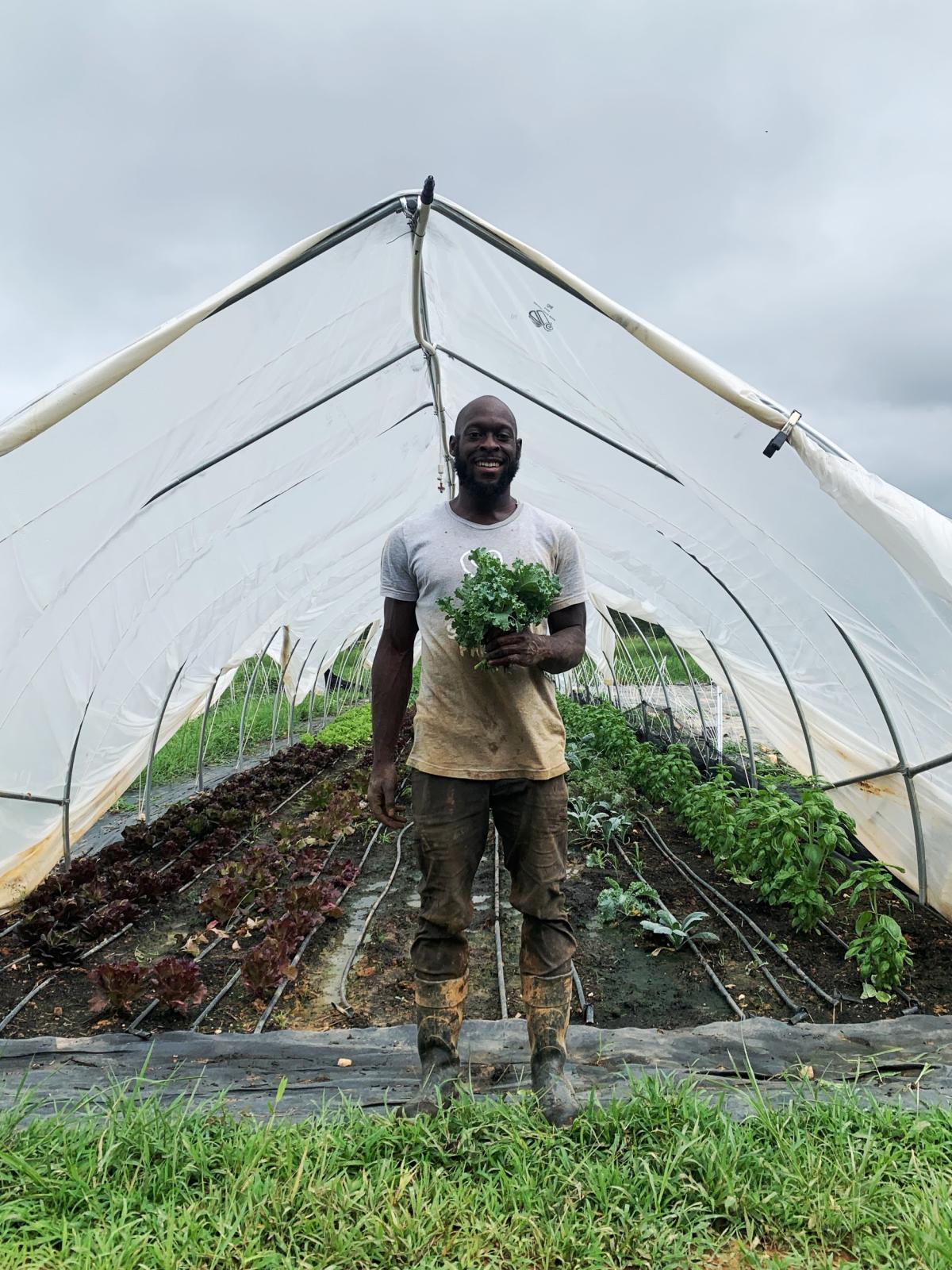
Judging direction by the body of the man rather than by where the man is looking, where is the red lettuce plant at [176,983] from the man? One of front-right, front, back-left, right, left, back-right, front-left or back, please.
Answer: back-right

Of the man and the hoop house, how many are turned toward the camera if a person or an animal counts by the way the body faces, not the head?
2

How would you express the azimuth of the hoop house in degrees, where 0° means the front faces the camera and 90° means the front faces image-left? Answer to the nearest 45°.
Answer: approximately 0°

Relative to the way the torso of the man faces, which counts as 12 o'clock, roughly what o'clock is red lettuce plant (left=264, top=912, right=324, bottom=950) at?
The red lettuce plant is roughly at 5 o'clock from the man.

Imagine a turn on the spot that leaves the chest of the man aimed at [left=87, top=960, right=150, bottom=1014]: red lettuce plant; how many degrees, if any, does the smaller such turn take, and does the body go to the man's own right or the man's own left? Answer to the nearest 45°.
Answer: approximately 135° to the man's own right

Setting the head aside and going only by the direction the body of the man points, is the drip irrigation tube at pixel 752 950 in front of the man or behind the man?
behind

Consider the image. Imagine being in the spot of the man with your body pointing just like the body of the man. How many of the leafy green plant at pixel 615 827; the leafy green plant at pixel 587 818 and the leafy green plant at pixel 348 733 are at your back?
3

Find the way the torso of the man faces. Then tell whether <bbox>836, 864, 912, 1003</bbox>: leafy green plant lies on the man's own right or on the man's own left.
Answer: on the man's own left

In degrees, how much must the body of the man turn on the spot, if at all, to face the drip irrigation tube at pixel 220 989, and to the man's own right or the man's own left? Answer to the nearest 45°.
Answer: approximately 135° to the man's own right

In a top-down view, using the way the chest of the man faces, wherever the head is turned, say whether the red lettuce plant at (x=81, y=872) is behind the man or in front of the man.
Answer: behind

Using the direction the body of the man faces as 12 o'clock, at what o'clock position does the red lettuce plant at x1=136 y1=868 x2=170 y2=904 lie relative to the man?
The red lettuce plant is roughly at 5 o'clock from the man.

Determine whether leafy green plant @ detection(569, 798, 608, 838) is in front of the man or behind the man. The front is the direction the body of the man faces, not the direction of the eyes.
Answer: behind
